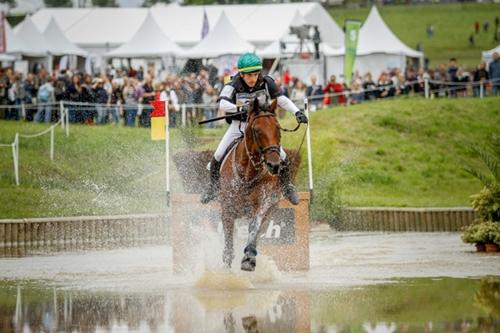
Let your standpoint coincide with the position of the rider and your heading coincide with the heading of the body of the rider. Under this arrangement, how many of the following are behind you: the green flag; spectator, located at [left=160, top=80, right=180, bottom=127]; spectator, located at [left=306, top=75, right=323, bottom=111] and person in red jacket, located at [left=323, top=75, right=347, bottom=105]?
4

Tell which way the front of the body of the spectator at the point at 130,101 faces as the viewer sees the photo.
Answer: toward the camera

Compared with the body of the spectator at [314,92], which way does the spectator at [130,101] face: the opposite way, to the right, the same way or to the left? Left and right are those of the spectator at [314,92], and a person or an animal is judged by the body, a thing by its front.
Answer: the same way

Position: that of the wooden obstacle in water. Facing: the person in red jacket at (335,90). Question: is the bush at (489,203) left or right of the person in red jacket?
right

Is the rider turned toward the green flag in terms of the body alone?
no

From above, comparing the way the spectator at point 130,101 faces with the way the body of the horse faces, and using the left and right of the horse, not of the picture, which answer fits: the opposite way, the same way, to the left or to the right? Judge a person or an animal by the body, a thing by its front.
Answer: the same way

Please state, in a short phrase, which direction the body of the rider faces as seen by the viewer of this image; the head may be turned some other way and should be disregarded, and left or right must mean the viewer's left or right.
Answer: facing the viewer

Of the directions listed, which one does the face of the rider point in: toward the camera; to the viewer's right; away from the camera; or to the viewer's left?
toward the camera

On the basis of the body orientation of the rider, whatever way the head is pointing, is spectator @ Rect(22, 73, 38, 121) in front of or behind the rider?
behind

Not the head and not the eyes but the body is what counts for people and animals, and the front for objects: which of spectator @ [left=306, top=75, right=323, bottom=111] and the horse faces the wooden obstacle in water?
the spectator

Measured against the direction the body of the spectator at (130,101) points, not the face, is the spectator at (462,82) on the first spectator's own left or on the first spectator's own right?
on the first spectator's own left

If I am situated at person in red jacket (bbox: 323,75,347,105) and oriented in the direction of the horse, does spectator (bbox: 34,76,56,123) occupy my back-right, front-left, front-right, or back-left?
front-right

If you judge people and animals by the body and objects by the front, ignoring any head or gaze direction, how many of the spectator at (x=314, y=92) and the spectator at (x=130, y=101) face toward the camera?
2

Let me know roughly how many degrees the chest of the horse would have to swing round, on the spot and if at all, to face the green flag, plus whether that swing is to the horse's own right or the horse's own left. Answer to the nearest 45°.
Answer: approximately 180°

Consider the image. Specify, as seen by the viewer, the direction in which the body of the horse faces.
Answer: toward the camera
